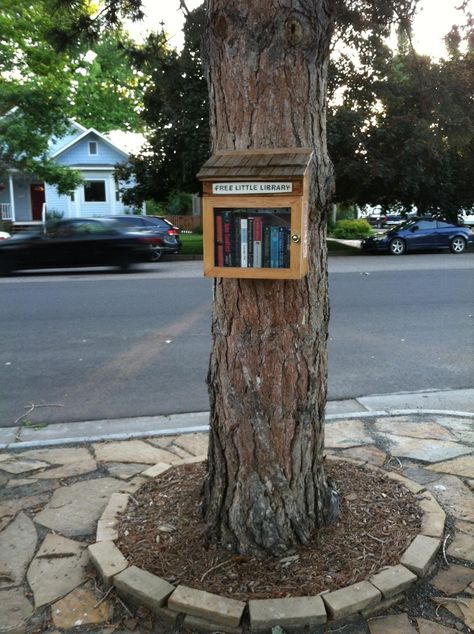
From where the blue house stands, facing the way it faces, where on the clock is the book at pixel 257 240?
The book is roughly at 12 o'clock from the blue house.

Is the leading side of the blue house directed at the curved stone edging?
yes

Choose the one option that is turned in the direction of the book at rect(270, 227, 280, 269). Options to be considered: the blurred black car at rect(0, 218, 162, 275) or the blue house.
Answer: the blue house

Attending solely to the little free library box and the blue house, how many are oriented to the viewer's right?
0

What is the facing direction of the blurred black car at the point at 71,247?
to the viewer's left

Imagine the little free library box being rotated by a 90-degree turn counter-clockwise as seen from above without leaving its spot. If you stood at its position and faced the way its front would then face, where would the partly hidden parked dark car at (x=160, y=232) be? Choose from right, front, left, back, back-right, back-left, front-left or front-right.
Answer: left
